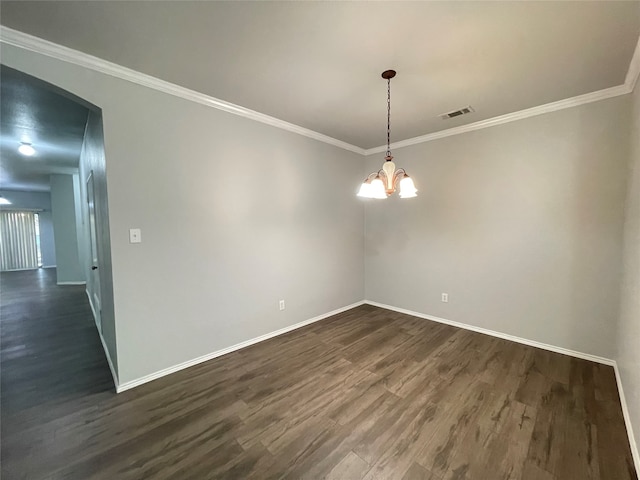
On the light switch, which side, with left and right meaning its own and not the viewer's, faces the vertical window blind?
back

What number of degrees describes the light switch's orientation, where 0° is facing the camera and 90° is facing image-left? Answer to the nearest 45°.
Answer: approximately 0°

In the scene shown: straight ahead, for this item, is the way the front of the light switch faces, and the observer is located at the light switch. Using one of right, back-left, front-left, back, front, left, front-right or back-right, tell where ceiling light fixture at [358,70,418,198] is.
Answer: front-left

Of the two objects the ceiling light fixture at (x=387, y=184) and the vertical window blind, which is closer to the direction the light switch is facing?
the ceiling light fixture
